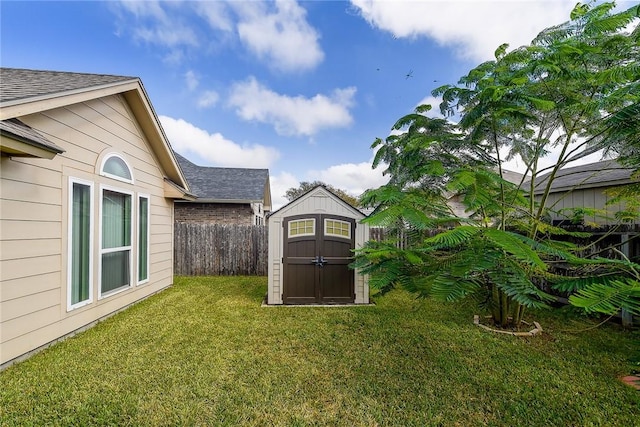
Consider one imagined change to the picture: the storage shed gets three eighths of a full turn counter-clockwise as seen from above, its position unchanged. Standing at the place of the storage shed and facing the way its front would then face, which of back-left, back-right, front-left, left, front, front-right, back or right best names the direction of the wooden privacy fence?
left

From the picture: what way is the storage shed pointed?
toward the camera
